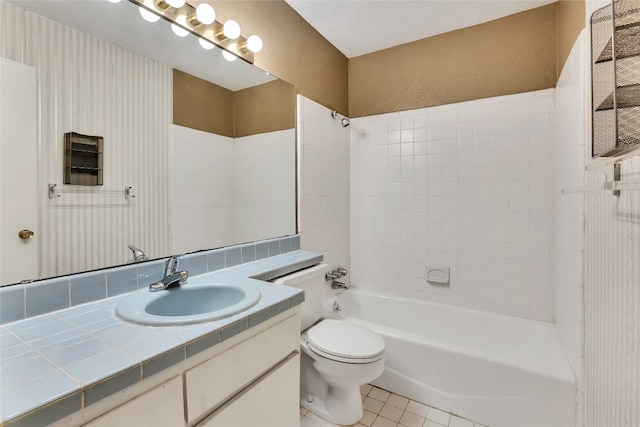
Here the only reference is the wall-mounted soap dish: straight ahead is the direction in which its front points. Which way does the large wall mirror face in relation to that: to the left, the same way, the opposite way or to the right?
to the left

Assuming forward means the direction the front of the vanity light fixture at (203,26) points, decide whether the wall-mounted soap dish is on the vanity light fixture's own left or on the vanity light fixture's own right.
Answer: on the vanity light fixture's own left

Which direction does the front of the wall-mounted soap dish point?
toward the camera

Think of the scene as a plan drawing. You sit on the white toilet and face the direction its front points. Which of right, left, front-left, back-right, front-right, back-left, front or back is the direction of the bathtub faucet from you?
back-left

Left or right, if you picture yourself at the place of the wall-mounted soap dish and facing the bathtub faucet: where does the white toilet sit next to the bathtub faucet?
left

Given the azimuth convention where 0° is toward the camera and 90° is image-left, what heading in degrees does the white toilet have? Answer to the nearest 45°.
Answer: approximately 315°

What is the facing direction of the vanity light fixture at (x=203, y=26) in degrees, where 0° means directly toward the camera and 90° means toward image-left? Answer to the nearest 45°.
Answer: approximately 315°

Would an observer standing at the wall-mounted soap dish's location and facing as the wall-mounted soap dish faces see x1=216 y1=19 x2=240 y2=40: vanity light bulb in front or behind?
in front

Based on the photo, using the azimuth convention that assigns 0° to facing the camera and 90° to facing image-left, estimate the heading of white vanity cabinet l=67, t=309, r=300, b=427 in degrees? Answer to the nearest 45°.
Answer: approximately 315°
